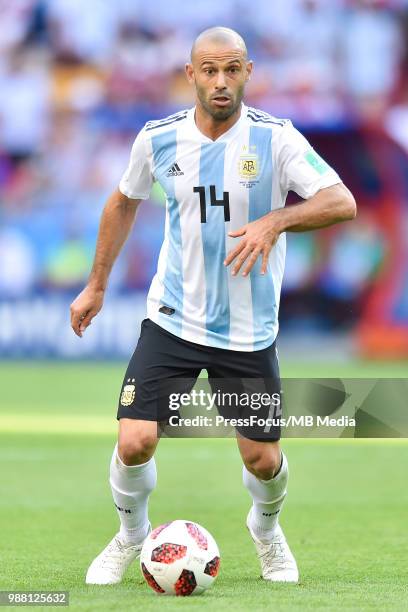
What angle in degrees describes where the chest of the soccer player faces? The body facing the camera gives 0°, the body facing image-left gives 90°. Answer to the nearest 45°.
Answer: approximately 0°
